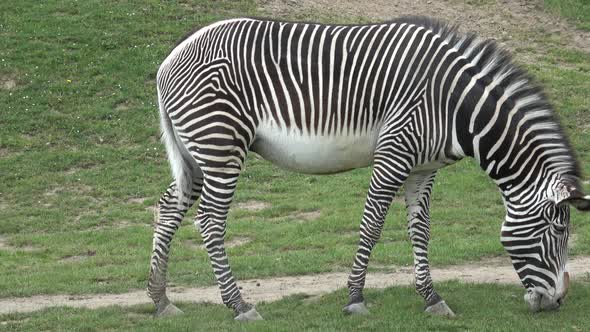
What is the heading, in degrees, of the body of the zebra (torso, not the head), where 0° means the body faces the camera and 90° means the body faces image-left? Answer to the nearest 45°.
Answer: approximately 270°
